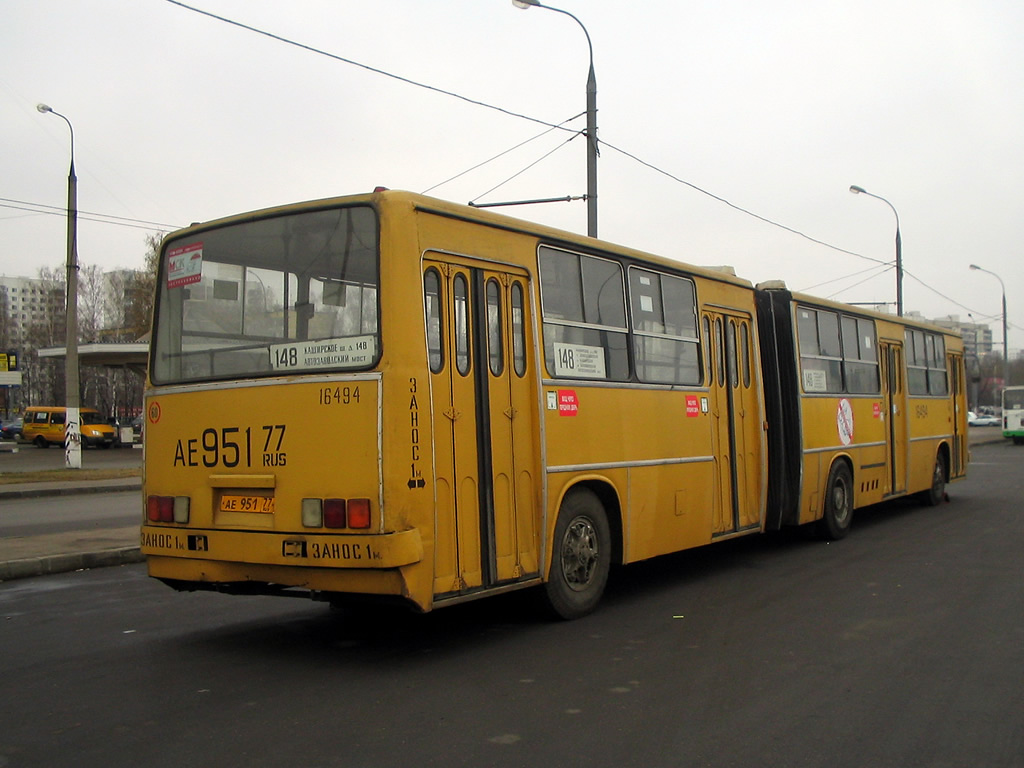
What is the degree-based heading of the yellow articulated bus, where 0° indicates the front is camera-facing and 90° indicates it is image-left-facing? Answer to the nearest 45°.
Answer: approximately 225°

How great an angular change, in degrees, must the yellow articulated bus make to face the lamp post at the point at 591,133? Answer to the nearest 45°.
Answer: approximately 45° to its left

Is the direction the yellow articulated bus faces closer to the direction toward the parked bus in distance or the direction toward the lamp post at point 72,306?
the parked bus in distance

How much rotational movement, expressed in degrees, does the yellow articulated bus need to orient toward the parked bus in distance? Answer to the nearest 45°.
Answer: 0° — it already faces it

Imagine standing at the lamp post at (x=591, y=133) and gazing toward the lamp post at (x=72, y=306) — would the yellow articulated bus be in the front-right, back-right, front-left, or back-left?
back-left

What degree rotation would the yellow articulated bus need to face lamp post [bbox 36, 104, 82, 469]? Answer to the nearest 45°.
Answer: approximately 90° to its left
